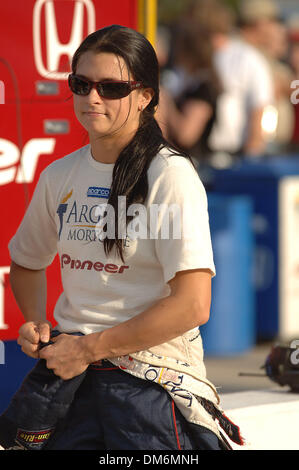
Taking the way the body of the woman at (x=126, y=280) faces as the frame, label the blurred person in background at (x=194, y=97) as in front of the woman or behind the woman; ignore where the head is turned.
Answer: behind

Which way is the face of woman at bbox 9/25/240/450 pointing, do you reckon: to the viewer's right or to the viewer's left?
to the viewer's left

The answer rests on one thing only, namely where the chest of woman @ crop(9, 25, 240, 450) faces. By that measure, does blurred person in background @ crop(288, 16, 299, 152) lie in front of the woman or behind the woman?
behind

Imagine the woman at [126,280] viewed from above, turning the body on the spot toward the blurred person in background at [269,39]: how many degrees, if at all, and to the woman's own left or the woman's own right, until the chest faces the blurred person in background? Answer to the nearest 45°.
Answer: approximately 135° to the woman's own right

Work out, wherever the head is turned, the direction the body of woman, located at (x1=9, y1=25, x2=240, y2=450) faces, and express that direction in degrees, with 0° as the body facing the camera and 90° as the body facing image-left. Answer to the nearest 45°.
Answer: approximately 45°

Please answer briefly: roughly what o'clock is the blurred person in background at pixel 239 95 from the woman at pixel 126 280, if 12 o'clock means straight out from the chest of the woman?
The blurred person in background is roughly at 5 o'clock from the woman.
